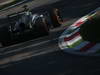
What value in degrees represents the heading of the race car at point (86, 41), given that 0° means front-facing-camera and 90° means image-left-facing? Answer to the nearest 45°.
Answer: approximately 45°

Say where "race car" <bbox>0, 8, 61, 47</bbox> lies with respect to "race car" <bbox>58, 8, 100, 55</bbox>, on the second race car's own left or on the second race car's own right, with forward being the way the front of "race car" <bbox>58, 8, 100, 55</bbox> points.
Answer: on the second race car's own right
